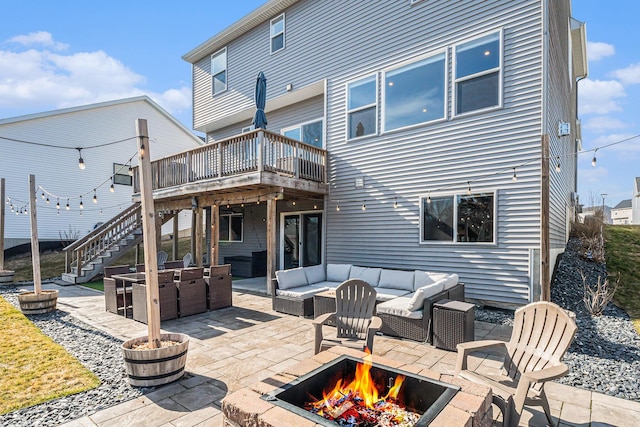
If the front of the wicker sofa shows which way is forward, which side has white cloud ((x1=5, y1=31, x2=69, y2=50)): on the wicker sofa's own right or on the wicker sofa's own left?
on the wicker sofa's own right

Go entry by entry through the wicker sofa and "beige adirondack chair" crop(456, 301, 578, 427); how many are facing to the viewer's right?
0

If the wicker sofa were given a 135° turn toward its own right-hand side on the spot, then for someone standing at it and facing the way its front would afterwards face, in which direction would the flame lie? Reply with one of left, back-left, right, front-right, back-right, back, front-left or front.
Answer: back

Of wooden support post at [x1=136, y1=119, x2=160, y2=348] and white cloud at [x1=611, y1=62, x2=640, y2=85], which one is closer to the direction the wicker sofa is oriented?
the wooden support post

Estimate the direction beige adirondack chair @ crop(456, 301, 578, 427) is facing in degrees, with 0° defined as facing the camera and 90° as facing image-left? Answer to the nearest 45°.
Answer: approximately 45°

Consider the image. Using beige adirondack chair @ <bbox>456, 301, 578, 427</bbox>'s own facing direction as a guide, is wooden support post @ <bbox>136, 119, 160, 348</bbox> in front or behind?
in front

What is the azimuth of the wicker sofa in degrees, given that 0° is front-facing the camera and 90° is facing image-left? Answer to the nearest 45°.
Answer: approximately 45°
